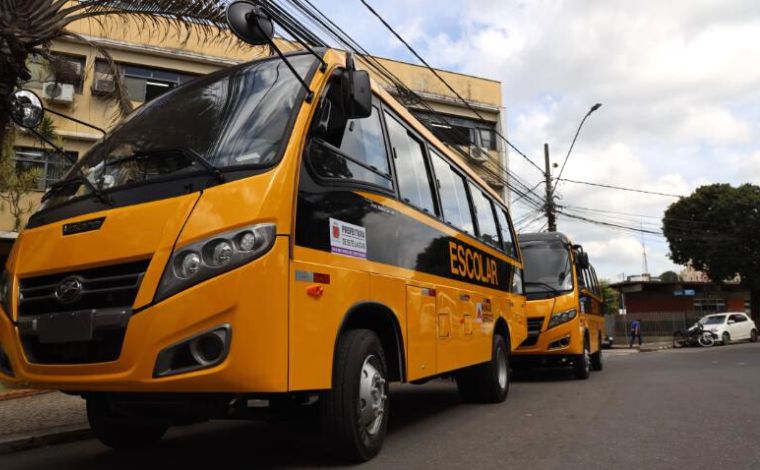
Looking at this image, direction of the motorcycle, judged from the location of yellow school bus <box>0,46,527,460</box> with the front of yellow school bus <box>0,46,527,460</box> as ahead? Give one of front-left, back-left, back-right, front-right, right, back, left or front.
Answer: back

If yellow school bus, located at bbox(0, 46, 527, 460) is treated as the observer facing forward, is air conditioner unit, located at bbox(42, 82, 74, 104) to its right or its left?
on its right

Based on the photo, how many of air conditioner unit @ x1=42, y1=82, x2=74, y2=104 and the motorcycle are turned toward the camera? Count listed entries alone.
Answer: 1

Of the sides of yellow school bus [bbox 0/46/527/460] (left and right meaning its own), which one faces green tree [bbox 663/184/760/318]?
back

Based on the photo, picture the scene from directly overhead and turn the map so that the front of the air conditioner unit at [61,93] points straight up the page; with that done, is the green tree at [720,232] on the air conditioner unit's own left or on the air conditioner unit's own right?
on the air conditioner unit's own left

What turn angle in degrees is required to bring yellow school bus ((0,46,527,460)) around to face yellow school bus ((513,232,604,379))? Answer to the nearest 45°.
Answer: approximately 180°

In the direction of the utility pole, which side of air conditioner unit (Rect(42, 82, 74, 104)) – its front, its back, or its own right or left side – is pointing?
left

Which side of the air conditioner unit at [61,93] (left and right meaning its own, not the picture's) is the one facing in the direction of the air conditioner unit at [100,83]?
left

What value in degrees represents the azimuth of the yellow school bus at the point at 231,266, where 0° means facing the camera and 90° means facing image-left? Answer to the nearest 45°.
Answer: approximately 45°
